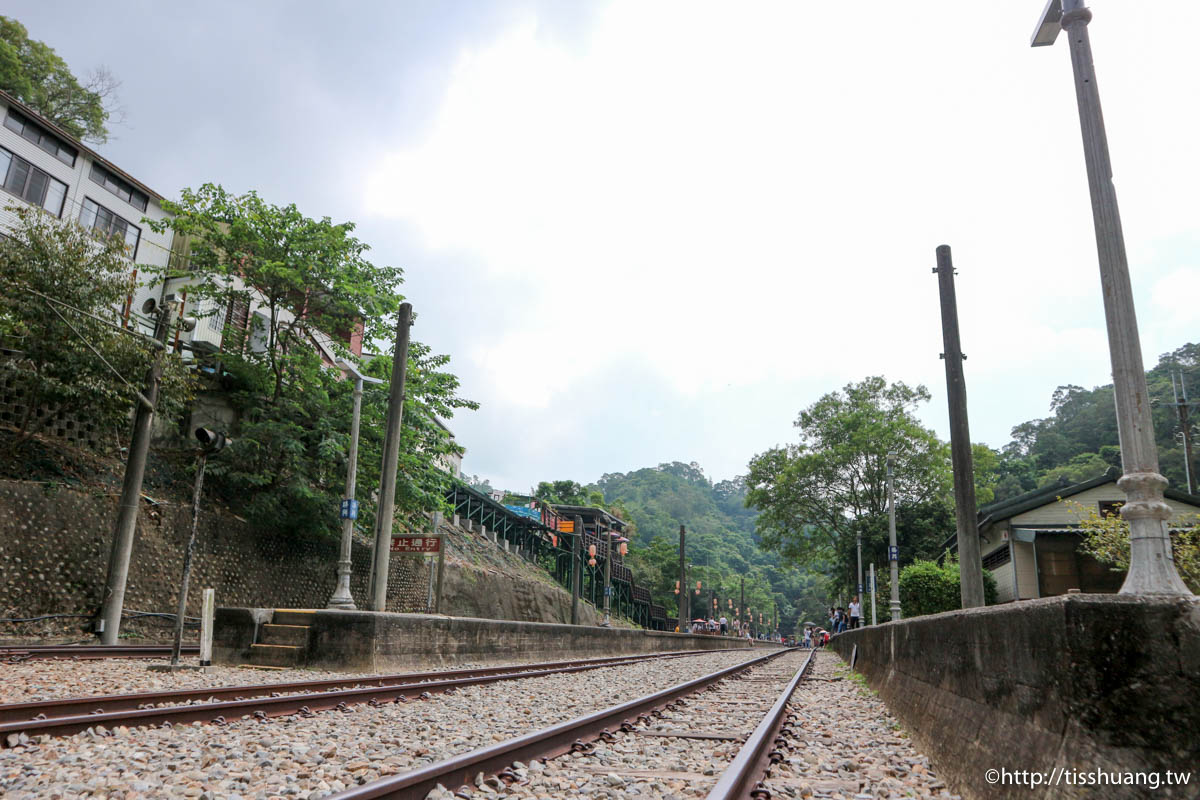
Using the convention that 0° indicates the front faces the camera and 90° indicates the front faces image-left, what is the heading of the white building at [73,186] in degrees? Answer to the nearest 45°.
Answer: approximately 315°

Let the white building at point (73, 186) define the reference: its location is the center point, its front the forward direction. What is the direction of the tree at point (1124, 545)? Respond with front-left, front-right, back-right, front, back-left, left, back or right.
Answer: front

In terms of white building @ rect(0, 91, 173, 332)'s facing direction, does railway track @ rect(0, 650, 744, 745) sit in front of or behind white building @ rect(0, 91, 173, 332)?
in front

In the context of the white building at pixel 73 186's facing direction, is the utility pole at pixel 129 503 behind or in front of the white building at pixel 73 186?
in front

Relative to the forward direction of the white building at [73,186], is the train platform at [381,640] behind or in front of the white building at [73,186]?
in front

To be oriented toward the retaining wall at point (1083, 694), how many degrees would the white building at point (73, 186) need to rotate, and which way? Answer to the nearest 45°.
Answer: approximately 45° to its right

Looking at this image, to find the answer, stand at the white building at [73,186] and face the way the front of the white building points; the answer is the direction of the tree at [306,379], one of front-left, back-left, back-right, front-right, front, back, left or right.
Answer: front

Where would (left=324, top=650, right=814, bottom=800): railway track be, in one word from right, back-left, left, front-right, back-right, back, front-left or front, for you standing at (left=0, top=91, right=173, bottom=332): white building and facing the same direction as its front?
front-right
